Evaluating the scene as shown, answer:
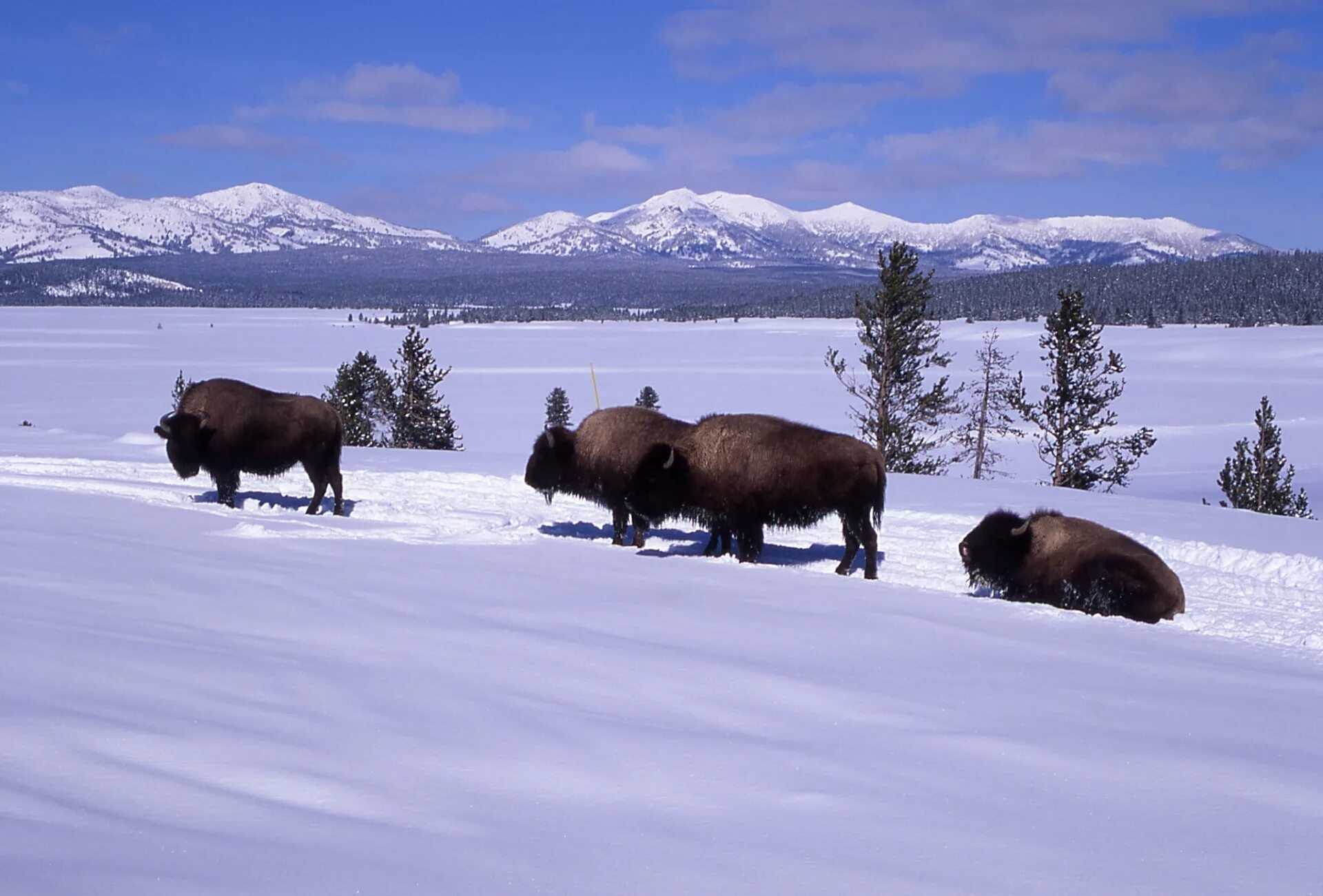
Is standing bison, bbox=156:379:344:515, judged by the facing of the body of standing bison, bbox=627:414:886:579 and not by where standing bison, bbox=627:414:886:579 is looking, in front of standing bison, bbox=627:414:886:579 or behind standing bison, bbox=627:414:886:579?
in front

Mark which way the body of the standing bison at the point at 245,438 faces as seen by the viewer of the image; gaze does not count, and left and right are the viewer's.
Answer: facing to the left of the viewer

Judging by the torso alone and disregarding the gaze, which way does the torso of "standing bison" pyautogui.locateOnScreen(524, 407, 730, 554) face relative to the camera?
to the viewer's left

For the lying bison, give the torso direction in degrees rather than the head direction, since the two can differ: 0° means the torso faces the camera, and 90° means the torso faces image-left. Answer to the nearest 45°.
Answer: approximately 90°

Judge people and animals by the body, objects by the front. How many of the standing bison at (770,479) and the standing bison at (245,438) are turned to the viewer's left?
2

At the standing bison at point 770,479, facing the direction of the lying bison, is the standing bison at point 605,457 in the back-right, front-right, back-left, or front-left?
back-left

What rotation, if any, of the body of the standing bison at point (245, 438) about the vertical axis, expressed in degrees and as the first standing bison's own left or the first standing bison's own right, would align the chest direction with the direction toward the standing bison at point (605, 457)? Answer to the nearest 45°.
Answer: approximately 135° to the first standing bison's own left

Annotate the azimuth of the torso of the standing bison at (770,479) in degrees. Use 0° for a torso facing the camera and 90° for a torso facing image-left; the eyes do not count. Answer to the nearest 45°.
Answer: approximately 90°
